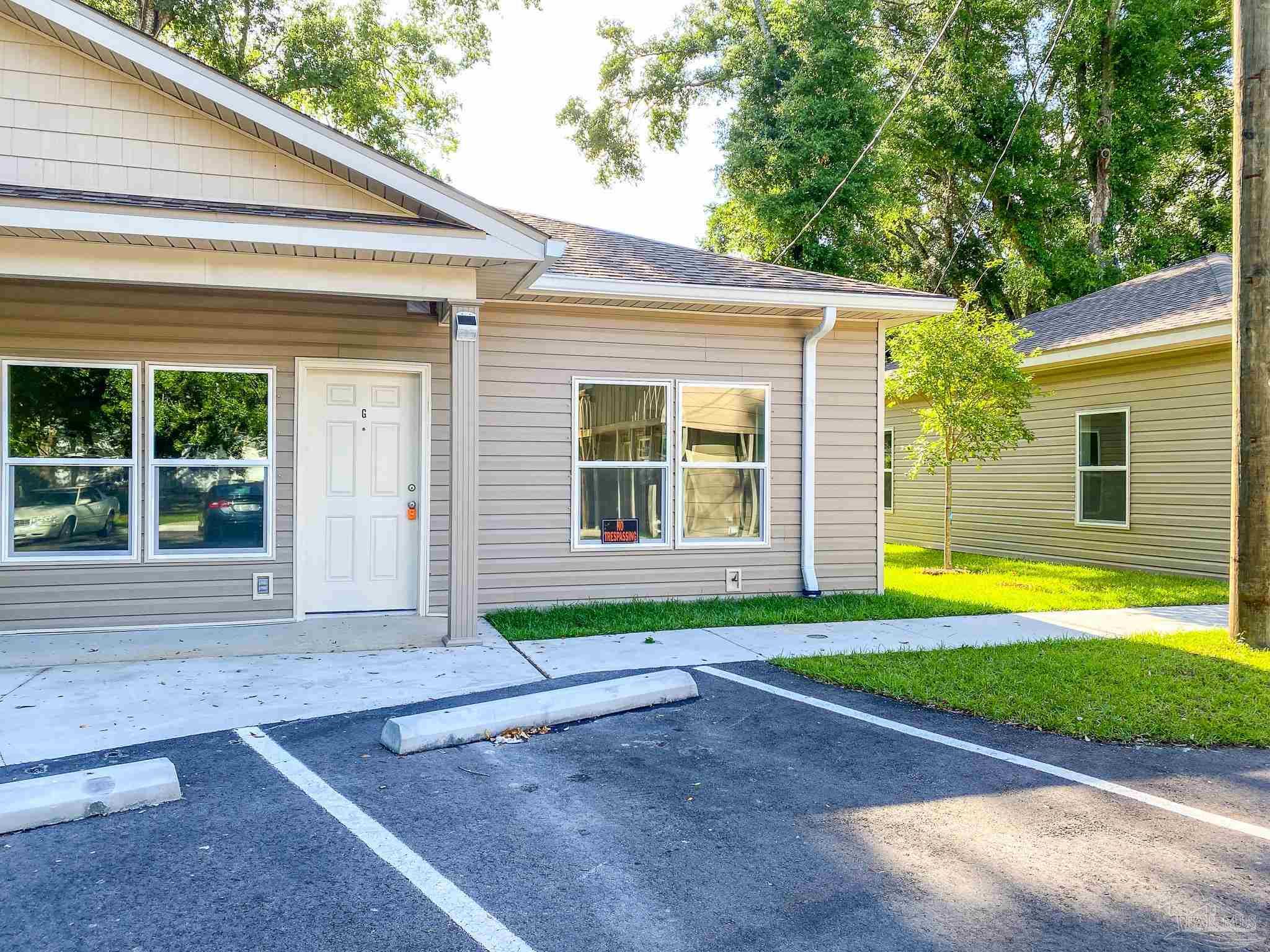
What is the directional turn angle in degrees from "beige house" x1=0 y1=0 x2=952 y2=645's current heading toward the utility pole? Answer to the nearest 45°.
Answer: approximately 90° to its left

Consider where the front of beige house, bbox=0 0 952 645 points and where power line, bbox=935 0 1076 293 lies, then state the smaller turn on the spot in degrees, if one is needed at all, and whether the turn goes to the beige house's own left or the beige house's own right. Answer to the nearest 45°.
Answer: approximately 135° to the beige house's own left

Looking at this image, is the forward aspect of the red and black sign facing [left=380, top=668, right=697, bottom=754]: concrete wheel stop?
yes

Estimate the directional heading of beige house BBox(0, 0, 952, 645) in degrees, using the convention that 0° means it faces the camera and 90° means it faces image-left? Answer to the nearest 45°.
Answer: approximately 0°

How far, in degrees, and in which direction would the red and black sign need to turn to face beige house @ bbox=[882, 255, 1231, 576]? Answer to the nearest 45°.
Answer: approximately 135° to its left

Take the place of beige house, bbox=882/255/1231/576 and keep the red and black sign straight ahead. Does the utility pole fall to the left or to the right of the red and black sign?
left

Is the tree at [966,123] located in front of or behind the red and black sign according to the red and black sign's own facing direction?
behind

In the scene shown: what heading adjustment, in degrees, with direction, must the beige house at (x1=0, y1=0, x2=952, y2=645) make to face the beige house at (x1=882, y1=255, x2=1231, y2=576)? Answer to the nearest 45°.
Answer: approximately 90° to its left

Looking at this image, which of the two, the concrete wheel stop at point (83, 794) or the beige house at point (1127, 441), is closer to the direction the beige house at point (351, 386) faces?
the concrete wheel stop
